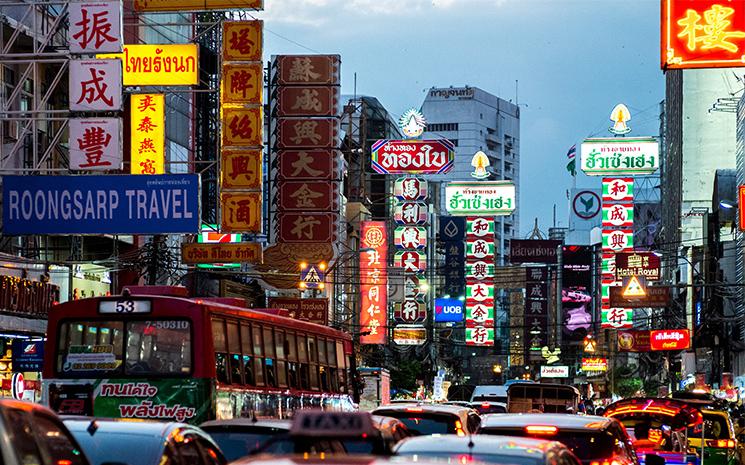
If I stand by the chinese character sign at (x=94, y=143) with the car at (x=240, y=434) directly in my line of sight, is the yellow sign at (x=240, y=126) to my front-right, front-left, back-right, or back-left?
back-left

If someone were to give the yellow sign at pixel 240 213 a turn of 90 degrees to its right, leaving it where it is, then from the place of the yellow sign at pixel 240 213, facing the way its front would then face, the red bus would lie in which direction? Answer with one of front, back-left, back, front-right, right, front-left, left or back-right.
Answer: left

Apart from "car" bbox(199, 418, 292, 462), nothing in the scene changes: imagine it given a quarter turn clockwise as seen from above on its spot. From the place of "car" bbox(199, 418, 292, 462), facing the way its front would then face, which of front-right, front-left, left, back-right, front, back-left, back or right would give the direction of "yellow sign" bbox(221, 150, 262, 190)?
left

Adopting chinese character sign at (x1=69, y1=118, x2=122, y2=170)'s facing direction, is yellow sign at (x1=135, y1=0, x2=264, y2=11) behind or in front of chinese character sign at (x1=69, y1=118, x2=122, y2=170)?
behind

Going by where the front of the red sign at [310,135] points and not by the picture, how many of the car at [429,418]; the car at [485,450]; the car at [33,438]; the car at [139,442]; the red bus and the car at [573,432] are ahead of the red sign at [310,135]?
6

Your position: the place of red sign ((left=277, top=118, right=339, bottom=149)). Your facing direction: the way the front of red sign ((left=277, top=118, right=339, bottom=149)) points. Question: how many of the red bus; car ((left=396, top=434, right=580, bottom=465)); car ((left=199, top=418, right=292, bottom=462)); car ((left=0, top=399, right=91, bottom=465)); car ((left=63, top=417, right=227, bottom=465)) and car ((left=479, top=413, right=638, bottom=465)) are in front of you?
6

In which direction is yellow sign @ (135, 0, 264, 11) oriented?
toward the camera

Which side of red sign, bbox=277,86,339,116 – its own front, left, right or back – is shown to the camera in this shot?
front

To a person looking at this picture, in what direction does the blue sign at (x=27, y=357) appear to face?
facing the viewer

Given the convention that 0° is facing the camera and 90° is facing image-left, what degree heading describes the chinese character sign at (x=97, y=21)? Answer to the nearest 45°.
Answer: approximately 0°

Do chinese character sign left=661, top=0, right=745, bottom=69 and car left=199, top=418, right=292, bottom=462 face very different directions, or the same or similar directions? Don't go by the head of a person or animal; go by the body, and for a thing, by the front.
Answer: very different directions

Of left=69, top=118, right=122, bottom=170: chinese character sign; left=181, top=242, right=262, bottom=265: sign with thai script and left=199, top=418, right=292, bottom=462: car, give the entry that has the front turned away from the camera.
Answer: the car

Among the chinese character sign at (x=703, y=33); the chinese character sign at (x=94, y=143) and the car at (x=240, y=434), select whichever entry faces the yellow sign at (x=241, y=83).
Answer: the car

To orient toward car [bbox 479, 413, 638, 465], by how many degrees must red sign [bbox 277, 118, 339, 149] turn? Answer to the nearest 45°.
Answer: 0° — it already faces it
